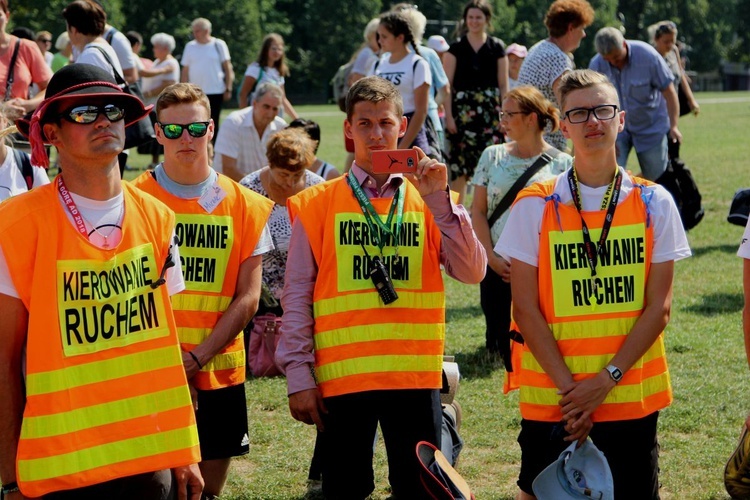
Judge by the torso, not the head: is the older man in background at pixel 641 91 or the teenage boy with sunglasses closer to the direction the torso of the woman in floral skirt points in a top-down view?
the teenage boy with sunglasses

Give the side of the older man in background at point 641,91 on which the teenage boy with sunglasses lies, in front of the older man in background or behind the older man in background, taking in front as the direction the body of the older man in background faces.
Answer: in front

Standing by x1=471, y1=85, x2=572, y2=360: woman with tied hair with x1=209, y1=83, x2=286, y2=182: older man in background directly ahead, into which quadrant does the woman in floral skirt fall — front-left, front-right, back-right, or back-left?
front-right

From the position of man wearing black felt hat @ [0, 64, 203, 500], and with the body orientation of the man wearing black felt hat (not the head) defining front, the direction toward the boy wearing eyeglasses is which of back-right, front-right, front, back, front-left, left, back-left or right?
front-left

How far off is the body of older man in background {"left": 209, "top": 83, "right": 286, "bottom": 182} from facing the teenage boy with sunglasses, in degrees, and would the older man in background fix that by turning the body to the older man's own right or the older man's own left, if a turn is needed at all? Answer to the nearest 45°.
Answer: approximately 45° to the older man's own right

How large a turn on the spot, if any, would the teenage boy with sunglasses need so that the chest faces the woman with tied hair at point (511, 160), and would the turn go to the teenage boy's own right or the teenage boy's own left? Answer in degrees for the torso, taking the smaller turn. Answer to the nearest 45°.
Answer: approximately 135° to the teenage boy's own left

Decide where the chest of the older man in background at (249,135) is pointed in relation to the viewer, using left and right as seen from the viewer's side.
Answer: facing the viewer and to the right of the viewer

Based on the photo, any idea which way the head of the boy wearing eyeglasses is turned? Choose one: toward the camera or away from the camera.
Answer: toward the camera

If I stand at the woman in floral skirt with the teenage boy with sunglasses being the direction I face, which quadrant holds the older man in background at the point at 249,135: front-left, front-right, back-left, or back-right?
front-right

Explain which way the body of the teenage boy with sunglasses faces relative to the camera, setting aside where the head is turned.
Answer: toward the camera

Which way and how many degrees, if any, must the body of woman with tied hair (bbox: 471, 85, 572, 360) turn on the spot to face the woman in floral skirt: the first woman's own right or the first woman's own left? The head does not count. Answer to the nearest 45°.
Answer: approximately 135° to the first woman's own right

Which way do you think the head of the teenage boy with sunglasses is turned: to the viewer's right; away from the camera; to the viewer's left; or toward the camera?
toward the camera

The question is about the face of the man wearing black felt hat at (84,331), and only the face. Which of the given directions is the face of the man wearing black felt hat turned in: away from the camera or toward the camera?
toward the camera

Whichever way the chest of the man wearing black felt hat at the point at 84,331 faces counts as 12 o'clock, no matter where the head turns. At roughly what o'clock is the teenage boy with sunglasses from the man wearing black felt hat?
The teenage boy with sunglasses is roughly at 8 o'clock from the man wearing black felt hat.

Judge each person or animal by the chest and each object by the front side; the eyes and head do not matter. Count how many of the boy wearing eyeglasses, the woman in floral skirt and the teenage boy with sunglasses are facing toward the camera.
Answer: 3

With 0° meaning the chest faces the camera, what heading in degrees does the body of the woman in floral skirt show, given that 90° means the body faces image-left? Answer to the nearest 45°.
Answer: approximately 0°
